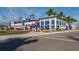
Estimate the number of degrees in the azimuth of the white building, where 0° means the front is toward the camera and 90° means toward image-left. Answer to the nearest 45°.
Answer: approximately 45°
